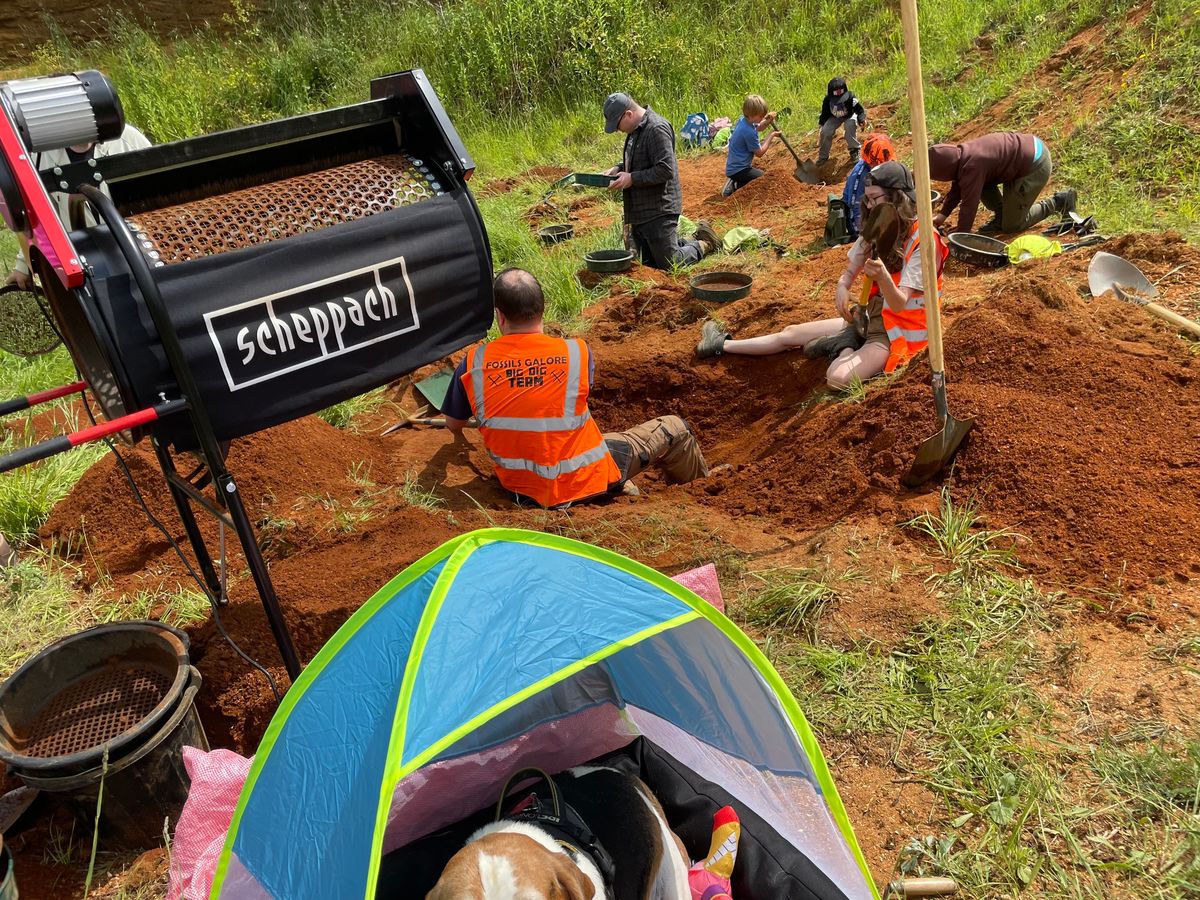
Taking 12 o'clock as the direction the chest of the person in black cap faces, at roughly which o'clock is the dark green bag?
The dark green bag is roughly at 12 o'clock from the person in black cap.

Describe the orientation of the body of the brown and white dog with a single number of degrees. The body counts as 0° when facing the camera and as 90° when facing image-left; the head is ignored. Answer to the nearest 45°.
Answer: approximately 45°

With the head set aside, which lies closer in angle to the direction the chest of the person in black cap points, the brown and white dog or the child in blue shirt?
the brown and white dog

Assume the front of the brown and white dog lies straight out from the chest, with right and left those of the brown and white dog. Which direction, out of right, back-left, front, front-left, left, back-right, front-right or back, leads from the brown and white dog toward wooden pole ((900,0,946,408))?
back

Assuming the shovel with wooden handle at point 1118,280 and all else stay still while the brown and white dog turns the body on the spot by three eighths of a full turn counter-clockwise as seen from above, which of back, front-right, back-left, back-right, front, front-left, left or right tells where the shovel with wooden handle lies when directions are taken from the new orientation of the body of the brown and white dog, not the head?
front-left

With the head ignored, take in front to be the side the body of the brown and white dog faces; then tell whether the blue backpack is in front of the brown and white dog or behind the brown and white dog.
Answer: behind

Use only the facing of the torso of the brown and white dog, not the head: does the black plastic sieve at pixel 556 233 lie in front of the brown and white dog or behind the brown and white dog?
behind

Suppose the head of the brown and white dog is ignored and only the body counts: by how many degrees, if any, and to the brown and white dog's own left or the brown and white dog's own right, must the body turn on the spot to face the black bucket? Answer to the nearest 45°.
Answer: approximately 90° to the brown and white dog's own right

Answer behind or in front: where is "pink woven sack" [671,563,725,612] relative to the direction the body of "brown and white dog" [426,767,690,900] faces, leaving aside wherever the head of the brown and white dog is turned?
behind
